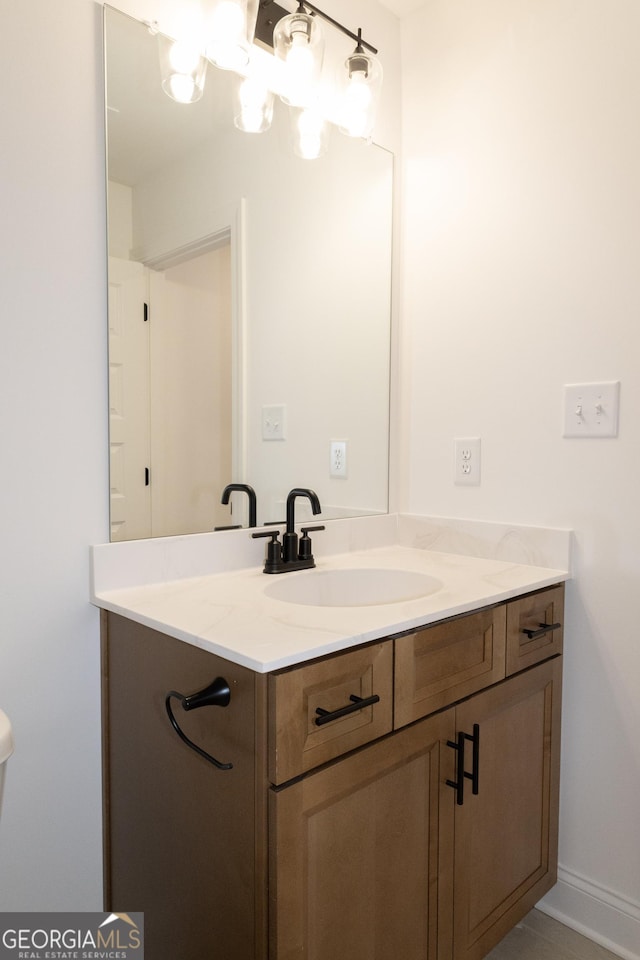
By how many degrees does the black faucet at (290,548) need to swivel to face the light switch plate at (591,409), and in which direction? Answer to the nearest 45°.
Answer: approximately 45° to its left

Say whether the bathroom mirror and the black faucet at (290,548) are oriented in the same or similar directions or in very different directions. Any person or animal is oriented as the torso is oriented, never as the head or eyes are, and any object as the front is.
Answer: same or similar directions

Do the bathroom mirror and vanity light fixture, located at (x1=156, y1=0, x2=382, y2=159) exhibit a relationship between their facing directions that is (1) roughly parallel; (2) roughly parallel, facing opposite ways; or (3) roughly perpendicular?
roughly parallel

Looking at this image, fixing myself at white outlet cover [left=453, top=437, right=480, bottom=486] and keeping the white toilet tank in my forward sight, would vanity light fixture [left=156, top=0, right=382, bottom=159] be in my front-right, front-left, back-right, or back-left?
front-right

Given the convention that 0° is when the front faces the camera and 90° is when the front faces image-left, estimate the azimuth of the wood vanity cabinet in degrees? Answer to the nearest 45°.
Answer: approximately 315°

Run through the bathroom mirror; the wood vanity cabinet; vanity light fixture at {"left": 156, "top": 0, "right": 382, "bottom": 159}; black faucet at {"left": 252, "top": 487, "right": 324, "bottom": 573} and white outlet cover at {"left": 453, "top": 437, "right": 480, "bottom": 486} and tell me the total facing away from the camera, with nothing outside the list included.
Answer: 0

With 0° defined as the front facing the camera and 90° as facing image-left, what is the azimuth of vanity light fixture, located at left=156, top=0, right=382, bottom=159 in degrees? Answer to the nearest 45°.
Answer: approximately 315°

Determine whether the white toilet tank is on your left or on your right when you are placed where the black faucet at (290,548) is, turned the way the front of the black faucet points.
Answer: on your right

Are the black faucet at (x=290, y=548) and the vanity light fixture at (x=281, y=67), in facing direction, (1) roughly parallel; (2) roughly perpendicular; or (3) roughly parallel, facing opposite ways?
roughly parallel

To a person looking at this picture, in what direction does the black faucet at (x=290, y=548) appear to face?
facing the viewer and to the right of the viewer

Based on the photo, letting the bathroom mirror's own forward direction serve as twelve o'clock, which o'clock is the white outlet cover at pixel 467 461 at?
The white outlet cover is roughly at 10 o'clock from the bathroom mirror.
